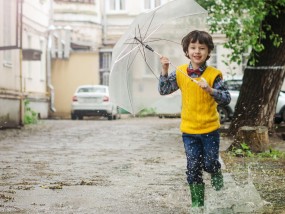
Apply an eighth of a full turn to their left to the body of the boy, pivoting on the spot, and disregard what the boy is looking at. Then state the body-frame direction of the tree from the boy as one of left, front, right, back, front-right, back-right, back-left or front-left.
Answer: back-left

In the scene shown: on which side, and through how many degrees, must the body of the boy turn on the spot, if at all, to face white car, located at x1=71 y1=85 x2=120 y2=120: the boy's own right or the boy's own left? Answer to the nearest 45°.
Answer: approximately 180°

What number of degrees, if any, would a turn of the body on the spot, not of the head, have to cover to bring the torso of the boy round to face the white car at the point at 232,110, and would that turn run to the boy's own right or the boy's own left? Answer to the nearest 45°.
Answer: approximately 180°

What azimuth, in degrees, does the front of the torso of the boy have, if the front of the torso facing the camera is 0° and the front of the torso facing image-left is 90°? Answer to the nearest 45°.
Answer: approximately 0°
